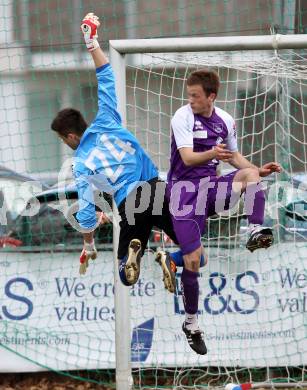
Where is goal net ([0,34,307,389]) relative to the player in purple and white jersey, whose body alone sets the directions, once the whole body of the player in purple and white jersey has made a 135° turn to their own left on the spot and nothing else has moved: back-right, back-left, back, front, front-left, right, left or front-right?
front

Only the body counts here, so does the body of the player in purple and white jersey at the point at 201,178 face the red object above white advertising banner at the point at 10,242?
no

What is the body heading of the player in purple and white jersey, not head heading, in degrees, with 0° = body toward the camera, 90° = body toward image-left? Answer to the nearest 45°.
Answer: approximately 315°

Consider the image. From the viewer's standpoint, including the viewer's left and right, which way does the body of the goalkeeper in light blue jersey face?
facing away from the viewer and to the left of the viewer

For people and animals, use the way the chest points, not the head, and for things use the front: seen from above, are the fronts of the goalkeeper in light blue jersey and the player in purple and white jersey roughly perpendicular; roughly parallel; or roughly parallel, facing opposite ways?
roughly parallel, facing opposite ways

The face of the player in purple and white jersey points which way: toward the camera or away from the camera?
toward the camera
